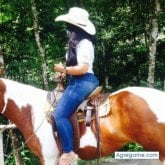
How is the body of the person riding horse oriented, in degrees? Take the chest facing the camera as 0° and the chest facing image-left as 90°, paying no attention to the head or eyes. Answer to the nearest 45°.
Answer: approximately 90°
